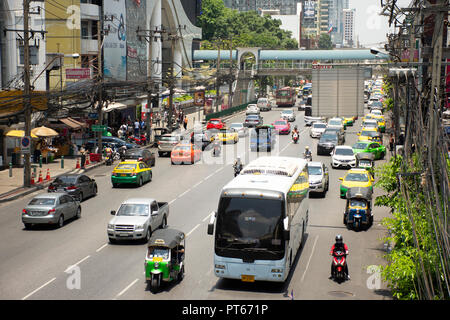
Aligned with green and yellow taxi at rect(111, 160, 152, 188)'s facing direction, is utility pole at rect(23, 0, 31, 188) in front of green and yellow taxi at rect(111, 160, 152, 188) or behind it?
behind

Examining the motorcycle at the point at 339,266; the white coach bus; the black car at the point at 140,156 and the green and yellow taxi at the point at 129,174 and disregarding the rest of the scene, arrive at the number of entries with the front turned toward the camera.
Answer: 2

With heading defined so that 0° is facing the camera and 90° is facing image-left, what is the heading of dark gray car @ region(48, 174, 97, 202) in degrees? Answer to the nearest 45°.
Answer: approximately 225°

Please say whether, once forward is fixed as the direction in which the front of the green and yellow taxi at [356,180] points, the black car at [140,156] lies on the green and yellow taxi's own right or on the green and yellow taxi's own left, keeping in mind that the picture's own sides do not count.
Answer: on the green and yellow taxi's own right

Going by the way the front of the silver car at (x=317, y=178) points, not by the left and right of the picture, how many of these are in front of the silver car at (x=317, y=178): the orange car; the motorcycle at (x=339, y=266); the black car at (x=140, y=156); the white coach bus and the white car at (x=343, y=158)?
2

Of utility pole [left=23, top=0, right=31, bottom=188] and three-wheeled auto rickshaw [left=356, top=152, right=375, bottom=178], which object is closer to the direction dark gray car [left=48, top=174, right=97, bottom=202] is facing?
the three-wheeled auto rickshaw

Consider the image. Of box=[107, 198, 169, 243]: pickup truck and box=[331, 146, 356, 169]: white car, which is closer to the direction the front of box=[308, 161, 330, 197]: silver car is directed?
the pickup truck
